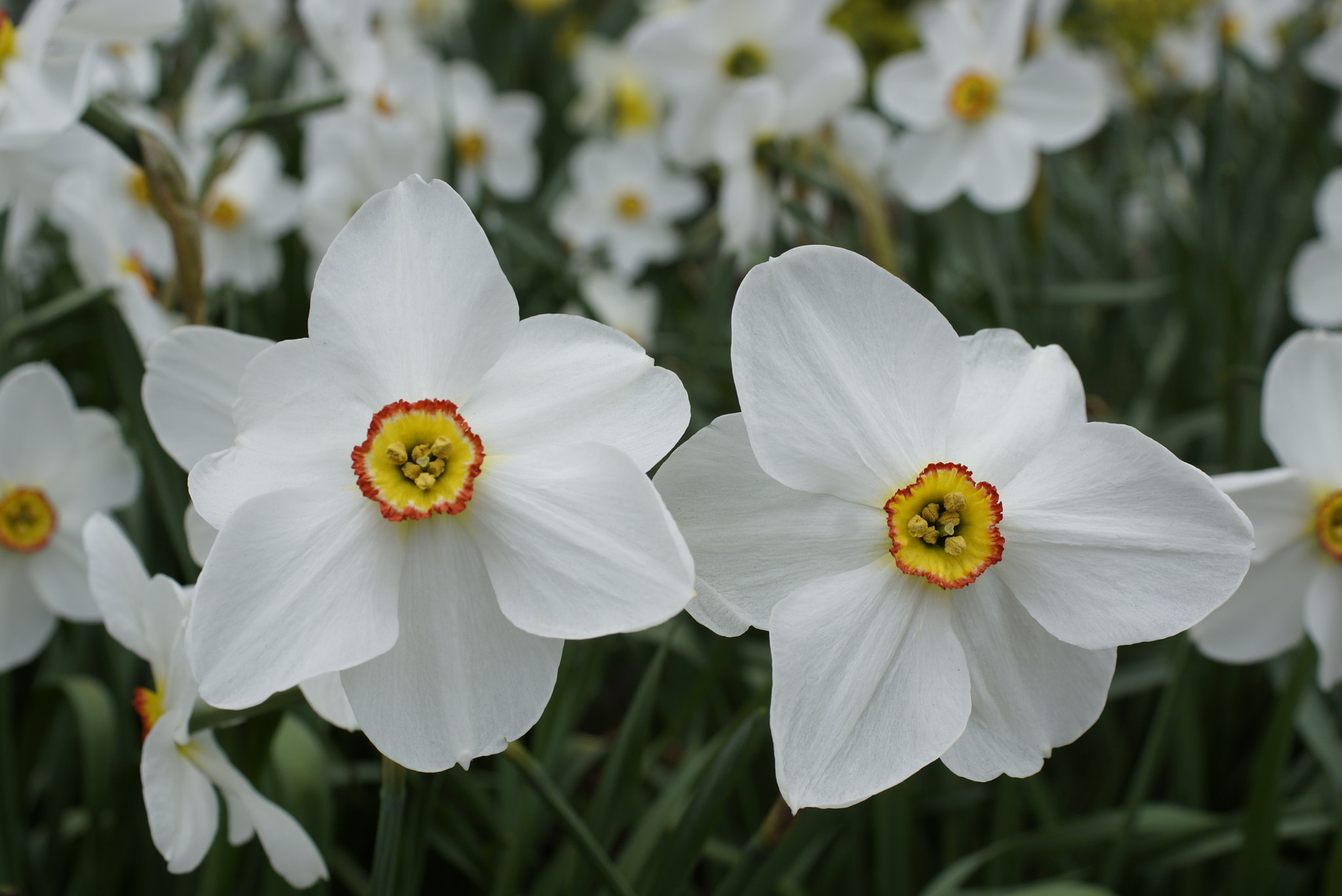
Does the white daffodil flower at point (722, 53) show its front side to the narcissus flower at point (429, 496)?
yes

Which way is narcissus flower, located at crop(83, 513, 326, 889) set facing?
to the viewer's left

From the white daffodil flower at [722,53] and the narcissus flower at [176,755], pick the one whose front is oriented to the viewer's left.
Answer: the narcissus flower

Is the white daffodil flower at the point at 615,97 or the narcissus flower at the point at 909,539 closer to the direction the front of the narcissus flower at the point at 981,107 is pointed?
the narcissus flower

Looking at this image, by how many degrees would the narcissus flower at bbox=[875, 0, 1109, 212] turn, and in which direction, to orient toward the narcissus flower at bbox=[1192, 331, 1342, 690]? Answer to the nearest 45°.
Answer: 0° — it already faces it

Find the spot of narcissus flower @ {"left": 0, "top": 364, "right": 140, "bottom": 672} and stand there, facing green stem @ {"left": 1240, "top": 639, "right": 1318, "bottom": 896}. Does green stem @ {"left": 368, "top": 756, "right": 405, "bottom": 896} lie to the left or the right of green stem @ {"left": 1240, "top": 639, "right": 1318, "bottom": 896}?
right

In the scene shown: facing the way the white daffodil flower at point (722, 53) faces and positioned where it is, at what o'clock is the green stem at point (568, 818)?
The green stem is roughly at 12 o'clock from the white daffodil flower.
